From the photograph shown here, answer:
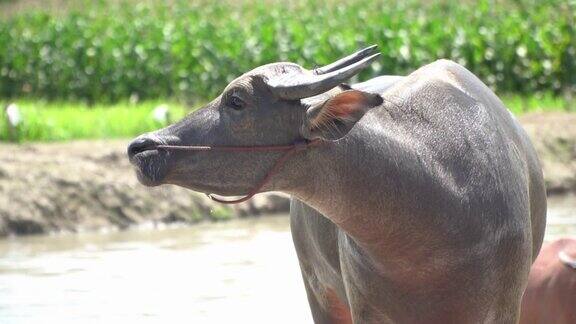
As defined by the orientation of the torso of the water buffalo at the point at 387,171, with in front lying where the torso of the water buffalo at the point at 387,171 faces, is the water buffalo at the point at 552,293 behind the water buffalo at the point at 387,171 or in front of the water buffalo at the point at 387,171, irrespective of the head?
behind
